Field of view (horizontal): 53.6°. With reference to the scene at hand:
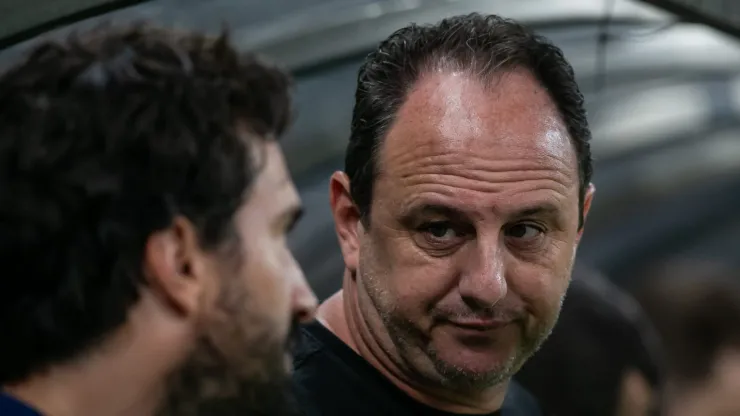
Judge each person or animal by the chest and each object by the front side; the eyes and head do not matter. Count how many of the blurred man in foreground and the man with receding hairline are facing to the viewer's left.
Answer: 0

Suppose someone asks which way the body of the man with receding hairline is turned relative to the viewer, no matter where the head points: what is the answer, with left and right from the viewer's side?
facing the viewer and to the right of the viewer

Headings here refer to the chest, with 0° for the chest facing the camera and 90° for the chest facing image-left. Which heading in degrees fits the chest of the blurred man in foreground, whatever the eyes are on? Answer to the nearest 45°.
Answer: approximately 225°

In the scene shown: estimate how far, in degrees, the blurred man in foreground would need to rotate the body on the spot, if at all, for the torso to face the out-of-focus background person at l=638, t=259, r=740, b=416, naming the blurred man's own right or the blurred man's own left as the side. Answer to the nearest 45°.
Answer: approximately 45° to the blurred man's own left

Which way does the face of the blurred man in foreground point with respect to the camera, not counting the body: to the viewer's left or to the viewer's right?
to the viewer's right

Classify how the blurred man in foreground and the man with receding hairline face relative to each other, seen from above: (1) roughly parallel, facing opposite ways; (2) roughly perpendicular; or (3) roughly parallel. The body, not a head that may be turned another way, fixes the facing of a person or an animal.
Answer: roughly perpendicular
